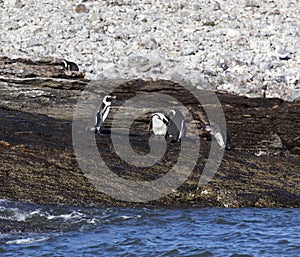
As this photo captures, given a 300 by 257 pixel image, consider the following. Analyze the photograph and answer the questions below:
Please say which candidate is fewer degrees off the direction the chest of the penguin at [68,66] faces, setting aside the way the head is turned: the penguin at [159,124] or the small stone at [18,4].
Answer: the small stone

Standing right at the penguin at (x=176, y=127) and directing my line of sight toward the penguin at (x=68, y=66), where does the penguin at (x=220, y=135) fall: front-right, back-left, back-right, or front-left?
back-right

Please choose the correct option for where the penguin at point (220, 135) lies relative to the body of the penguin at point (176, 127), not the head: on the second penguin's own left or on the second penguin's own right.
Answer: on the second penguin's own right

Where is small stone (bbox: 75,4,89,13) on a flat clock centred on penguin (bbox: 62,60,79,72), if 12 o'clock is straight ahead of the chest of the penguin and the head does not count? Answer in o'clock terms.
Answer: The small stone is roughly at 3 o'clock from the penguin.

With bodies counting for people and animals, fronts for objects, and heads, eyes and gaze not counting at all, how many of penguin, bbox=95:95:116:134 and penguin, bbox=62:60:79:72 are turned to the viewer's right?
1

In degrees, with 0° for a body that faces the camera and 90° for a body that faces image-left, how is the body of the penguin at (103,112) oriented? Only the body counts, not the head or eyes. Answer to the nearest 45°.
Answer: approximately 270°

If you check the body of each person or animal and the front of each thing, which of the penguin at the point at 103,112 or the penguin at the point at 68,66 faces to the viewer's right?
the penguin at the point at 103,112

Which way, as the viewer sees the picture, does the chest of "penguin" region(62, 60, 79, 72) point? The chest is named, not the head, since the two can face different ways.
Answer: to the viewer's left

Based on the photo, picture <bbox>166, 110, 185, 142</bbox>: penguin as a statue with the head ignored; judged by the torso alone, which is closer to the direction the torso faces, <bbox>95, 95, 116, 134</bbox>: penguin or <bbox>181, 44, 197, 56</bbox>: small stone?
the small stone

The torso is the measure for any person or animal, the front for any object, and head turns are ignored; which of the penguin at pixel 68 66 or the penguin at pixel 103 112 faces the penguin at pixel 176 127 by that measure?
the penguin at pixel 103 112
